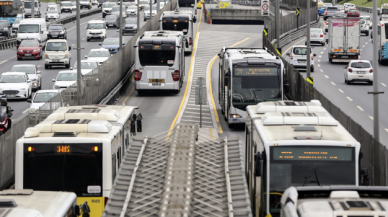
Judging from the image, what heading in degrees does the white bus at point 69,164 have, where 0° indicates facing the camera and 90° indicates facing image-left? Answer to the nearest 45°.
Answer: approximately 180°

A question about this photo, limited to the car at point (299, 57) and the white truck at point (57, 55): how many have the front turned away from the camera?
1

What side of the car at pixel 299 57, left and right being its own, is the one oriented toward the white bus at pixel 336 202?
back

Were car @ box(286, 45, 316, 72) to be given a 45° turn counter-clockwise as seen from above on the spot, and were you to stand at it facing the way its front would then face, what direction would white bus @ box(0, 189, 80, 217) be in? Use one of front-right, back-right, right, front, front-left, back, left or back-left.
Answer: back-left

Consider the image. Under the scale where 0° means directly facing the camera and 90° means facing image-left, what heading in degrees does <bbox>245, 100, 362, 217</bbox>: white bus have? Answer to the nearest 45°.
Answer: approximately 0°

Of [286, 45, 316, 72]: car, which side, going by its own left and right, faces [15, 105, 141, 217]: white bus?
back

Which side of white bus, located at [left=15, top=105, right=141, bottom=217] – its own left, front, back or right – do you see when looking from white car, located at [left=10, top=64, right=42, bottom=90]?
front

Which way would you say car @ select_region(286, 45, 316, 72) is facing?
away from the camera

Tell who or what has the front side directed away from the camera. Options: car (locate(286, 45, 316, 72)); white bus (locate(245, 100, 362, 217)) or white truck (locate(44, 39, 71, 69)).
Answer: the car

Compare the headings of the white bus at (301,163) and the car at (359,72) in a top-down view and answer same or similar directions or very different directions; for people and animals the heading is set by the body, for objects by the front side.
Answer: very different directions

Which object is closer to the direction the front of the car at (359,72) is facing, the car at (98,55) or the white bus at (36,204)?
the car

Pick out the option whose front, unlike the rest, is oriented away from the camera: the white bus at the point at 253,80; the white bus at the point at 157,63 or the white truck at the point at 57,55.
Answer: the white bus at the point at 157,63
